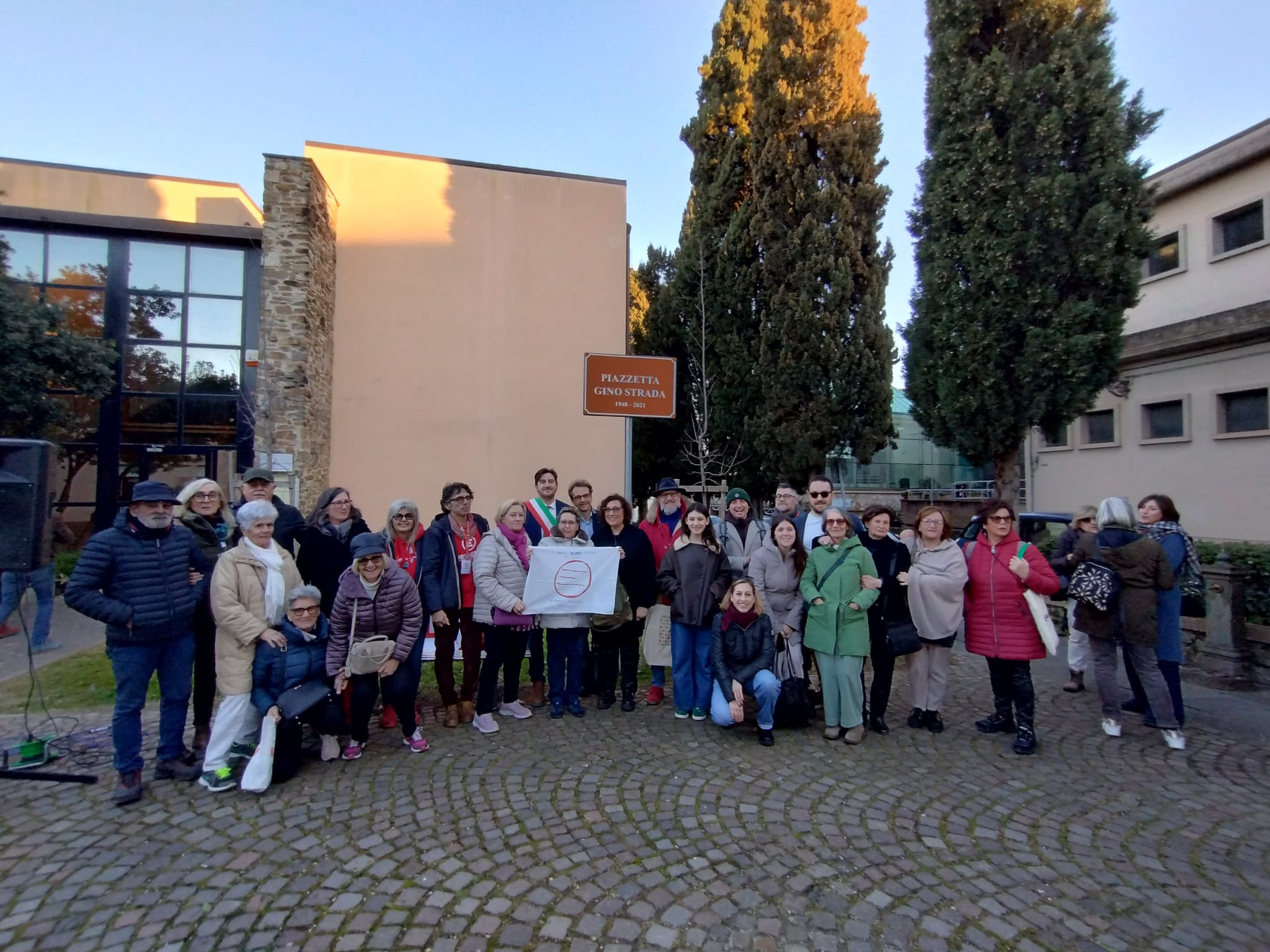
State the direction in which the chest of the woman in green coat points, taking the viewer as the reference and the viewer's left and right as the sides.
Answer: facing the viewer

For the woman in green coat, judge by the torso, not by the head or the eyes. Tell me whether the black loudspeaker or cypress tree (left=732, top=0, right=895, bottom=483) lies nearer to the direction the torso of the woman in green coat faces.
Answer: the black loudspeaker

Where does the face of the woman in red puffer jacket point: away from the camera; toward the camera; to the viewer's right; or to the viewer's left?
toward the camera

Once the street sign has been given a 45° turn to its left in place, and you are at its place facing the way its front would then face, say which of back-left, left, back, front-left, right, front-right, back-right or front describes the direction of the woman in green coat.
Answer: front

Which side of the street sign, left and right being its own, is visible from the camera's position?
front

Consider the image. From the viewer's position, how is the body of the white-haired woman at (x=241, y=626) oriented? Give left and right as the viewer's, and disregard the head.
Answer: facing the viewer and to the right of the viewer

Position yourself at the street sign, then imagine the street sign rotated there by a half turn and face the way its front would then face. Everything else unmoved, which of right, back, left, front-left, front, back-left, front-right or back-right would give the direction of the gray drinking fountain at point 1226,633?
right

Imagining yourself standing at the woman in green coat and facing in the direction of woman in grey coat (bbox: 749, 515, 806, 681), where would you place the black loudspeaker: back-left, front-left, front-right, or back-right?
front-left

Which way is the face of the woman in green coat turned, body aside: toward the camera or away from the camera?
toward the camera

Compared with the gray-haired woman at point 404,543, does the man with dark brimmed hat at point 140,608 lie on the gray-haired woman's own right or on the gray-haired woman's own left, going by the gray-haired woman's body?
on the gray-haired woman's own right

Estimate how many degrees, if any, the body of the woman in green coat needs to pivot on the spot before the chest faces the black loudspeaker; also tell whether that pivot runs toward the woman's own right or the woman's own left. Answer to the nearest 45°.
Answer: approximately 45° to the woman's own right

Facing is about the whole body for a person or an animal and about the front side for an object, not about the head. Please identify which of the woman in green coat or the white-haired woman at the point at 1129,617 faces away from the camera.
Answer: the white-haired woman

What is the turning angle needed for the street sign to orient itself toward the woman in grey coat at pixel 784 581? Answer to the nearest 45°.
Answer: approximately 45° to its left

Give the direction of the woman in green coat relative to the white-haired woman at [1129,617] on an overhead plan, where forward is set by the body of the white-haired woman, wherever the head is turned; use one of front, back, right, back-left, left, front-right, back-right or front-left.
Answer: back-left

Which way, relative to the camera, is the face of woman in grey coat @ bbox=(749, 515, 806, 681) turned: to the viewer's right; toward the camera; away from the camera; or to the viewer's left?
toward the camera

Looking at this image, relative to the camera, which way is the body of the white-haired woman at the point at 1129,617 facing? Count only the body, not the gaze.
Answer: away from the camera
